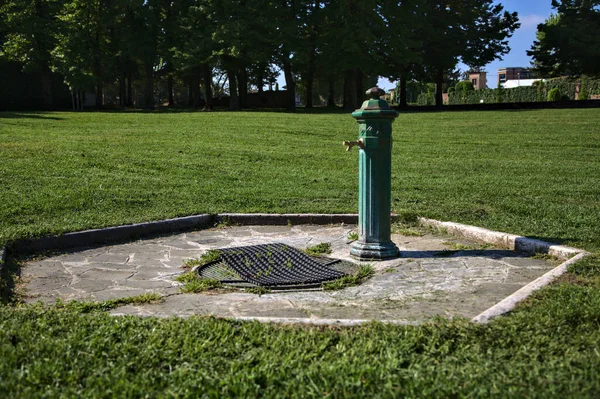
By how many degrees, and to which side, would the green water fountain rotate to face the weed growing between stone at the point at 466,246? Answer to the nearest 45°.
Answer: approximately 180°

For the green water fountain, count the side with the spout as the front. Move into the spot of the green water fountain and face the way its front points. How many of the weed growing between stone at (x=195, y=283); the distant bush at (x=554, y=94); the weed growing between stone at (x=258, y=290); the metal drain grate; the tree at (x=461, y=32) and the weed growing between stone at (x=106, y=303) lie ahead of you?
4

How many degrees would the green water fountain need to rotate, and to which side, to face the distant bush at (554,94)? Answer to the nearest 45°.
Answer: approximately 135° to its right

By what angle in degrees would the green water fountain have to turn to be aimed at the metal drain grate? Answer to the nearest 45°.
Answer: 0° — it already faces it

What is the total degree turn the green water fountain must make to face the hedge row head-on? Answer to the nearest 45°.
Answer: approximately 135° to its right

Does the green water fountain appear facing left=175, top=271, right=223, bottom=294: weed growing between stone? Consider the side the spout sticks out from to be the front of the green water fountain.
yes

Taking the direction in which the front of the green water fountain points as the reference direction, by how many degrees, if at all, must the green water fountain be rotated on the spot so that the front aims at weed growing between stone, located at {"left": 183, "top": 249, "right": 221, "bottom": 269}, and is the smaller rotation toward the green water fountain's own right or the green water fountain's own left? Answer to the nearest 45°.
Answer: approximately 45° to the green water fountain's own right

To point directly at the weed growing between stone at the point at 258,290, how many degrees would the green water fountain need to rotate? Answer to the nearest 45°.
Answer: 0° — it already faces it

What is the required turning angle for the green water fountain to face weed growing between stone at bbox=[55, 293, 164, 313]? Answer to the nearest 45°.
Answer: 0° — it already faces it

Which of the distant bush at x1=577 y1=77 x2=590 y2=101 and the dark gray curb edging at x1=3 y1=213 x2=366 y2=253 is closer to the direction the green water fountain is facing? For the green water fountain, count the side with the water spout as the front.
the dark gray curb edging

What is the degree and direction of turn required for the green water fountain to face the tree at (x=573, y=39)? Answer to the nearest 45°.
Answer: approximately 135° to its right

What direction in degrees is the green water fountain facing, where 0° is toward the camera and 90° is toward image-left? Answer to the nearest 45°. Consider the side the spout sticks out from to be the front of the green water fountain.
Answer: approximately 45°
